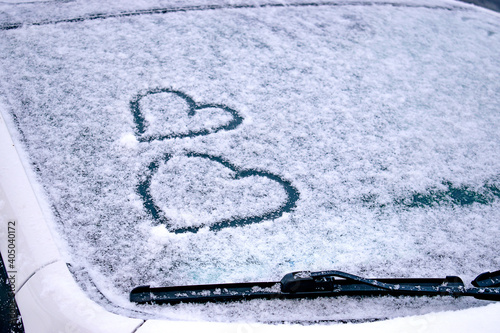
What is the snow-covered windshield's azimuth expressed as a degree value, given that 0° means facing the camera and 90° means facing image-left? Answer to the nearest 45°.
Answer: approximately 315°
